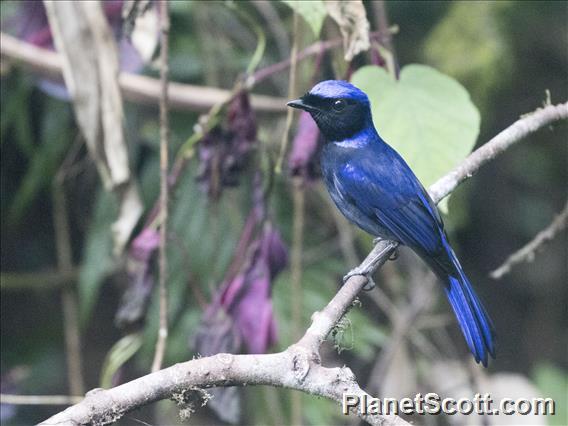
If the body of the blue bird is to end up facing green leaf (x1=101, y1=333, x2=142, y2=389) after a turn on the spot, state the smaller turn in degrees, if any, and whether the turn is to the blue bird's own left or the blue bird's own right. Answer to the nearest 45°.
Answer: approximately 45° to the blue bird's own right

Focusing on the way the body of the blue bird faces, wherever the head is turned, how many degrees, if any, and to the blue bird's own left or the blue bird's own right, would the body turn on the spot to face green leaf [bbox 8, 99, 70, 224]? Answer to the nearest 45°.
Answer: approximately 45° to the blue bird's own right

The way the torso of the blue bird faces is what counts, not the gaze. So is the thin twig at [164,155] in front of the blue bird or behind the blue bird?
in front

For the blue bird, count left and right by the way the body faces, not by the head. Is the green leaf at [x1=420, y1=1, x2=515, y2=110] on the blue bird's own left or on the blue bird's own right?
on the blue bird's own right

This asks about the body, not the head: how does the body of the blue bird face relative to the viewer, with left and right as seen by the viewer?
facing to the left of the viewer

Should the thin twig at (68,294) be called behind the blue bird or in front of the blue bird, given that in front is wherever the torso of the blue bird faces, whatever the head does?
in front

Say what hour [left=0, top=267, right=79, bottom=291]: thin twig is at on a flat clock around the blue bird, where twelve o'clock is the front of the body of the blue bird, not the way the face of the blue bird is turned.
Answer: The thin twig is roughly at 1 o'clock from the blue bird.

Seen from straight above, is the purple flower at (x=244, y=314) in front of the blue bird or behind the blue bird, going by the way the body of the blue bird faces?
in front
